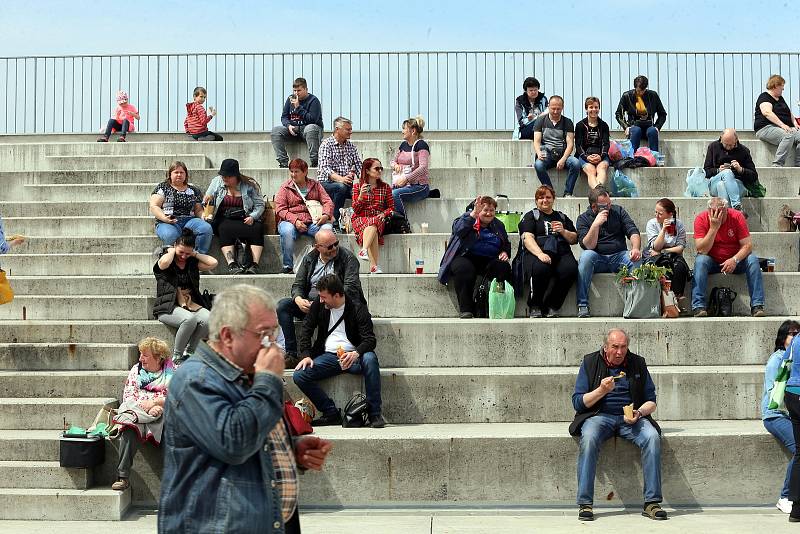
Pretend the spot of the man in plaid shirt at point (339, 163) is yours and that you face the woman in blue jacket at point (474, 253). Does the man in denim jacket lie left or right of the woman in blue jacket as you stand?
right

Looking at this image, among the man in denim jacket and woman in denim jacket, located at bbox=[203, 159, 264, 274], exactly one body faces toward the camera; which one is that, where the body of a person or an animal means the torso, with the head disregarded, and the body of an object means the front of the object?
the woman in denim jacket

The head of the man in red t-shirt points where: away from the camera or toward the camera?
toward the camera

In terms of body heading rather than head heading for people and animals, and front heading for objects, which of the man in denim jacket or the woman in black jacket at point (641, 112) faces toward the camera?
the woman in black jacket

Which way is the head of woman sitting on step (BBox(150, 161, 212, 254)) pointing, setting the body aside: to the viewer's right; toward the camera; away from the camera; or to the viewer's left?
toward the camera

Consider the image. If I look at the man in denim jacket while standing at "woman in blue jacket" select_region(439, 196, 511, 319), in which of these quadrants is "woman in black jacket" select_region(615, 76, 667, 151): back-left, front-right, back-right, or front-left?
back-left

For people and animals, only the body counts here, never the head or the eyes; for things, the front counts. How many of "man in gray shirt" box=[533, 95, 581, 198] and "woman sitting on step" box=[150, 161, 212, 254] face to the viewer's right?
0

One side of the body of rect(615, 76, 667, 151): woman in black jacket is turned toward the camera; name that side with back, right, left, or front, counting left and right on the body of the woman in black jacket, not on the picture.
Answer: front

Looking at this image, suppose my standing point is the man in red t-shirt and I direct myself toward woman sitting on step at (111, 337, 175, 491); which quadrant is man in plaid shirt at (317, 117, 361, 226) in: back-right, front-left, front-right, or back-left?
front-right

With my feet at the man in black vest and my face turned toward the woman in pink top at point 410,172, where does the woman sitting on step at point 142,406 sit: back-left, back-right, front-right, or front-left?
front-left

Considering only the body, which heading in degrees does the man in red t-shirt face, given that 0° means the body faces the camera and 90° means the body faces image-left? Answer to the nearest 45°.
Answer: approximately 0°

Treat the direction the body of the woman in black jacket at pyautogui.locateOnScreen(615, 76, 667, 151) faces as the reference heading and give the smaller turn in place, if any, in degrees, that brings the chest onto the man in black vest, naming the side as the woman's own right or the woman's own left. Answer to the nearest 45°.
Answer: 0° — they already face them

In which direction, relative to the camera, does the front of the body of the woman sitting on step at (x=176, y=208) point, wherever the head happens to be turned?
toward the camera

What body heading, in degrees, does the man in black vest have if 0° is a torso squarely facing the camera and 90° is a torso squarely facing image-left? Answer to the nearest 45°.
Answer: approximately 0°

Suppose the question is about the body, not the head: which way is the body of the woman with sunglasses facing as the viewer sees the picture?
toward the camera
